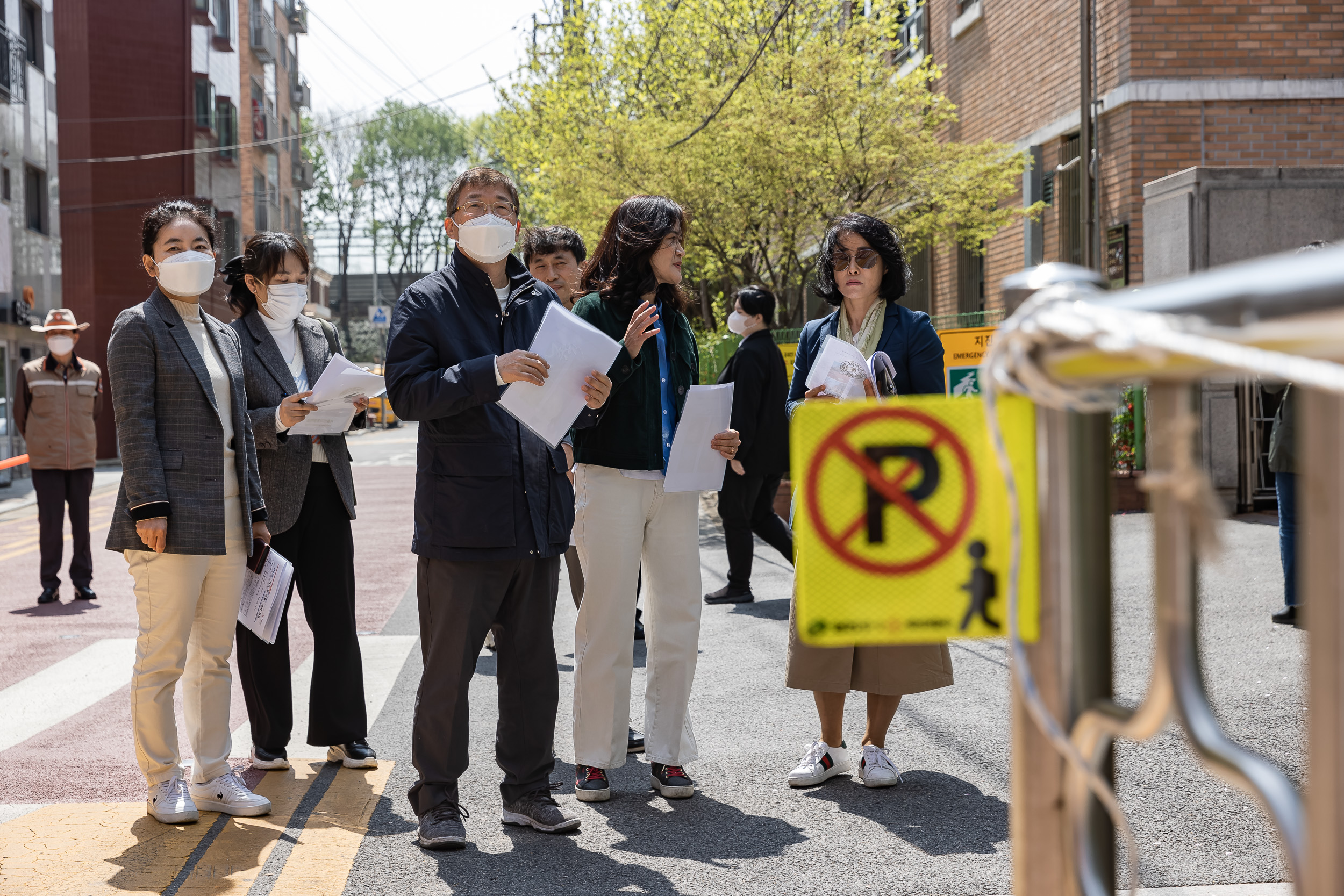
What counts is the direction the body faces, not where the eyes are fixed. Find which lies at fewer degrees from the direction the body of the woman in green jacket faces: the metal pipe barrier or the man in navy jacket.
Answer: the metal pipe barrier

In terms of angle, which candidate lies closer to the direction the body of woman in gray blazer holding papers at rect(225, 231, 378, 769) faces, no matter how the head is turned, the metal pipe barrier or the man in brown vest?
the metal pipe barrier

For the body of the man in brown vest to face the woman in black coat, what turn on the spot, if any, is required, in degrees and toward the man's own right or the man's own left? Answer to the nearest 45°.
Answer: approximately 45° to the man's own left

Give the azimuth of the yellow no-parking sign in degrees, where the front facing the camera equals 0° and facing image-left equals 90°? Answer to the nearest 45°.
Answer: approximately 0°

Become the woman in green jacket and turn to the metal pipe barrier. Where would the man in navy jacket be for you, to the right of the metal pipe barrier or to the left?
right

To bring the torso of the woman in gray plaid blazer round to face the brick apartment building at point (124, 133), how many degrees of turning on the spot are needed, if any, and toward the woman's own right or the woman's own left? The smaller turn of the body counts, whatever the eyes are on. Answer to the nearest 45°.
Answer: approximately 135° to the woman's own left

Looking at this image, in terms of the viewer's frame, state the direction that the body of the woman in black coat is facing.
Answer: to the viewer's left

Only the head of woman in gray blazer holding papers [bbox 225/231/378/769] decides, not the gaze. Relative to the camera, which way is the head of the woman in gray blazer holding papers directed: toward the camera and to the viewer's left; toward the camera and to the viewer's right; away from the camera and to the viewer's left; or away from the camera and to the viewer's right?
toward the camera and to the viewer's right
